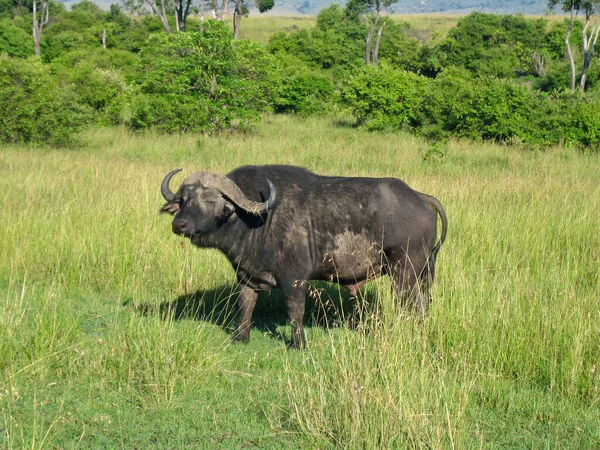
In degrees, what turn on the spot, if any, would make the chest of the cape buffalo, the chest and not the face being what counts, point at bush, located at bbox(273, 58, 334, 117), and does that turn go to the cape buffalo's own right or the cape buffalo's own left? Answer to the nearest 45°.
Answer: approximately 135° to the cape buffalo's own right

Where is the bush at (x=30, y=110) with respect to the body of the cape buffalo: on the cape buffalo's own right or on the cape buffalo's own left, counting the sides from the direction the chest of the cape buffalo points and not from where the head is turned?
on the cape buffalo's own right

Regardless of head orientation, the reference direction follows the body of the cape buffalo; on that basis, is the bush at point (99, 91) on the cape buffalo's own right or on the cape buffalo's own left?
on the cape buffalo's own right

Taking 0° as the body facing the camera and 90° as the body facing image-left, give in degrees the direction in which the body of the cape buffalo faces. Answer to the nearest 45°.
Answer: approximately 45°

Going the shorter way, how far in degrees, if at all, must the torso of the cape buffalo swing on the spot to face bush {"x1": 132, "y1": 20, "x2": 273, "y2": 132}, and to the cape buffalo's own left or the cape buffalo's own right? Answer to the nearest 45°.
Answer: approximately 135° to the cape buffalo's own right

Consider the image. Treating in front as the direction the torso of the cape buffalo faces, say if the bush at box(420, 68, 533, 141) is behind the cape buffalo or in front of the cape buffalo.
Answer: behind

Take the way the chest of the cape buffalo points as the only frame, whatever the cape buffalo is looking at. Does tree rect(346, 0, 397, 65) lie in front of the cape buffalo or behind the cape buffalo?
behind

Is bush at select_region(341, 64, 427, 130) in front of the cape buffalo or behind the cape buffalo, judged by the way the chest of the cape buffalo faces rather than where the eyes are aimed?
behind

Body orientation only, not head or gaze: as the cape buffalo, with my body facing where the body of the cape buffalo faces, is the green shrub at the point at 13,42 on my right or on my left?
on my right
